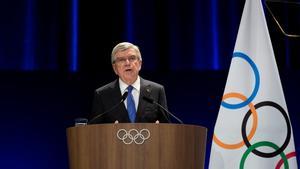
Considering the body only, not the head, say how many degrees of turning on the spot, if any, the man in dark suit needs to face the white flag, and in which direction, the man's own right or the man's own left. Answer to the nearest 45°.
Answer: approximately 90° to the man's own left

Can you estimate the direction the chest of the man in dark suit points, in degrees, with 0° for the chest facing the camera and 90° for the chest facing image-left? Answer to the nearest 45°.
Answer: approximately 0°

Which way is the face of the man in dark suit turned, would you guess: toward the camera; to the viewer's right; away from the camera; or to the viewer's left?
toward the camera

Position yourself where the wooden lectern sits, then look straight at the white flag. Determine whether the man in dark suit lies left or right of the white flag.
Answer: left

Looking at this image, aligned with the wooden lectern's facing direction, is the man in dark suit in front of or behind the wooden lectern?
behind

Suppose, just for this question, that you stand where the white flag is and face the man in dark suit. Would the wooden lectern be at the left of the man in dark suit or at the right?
left

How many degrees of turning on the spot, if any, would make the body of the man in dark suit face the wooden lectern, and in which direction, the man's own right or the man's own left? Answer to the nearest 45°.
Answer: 0° — they already face it
